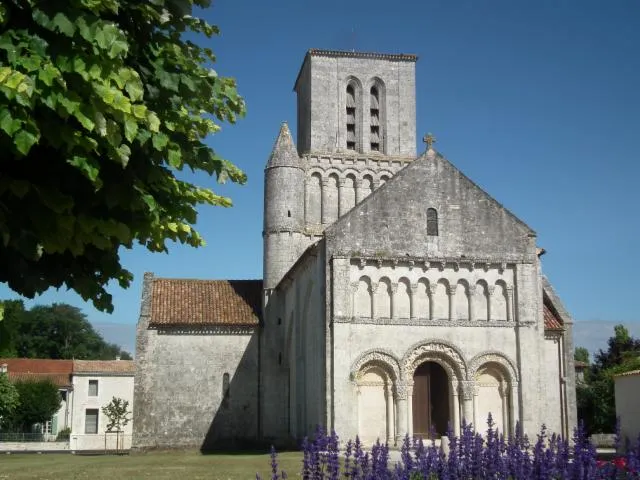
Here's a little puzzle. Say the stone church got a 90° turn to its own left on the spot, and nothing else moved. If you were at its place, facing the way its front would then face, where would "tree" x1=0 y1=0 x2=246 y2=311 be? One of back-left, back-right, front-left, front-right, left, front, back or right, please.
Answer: right

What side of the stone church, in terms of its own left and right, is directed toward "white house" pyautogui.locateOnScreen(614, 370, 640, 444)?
left

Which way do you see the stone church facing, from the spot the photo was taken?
facing the viewer
